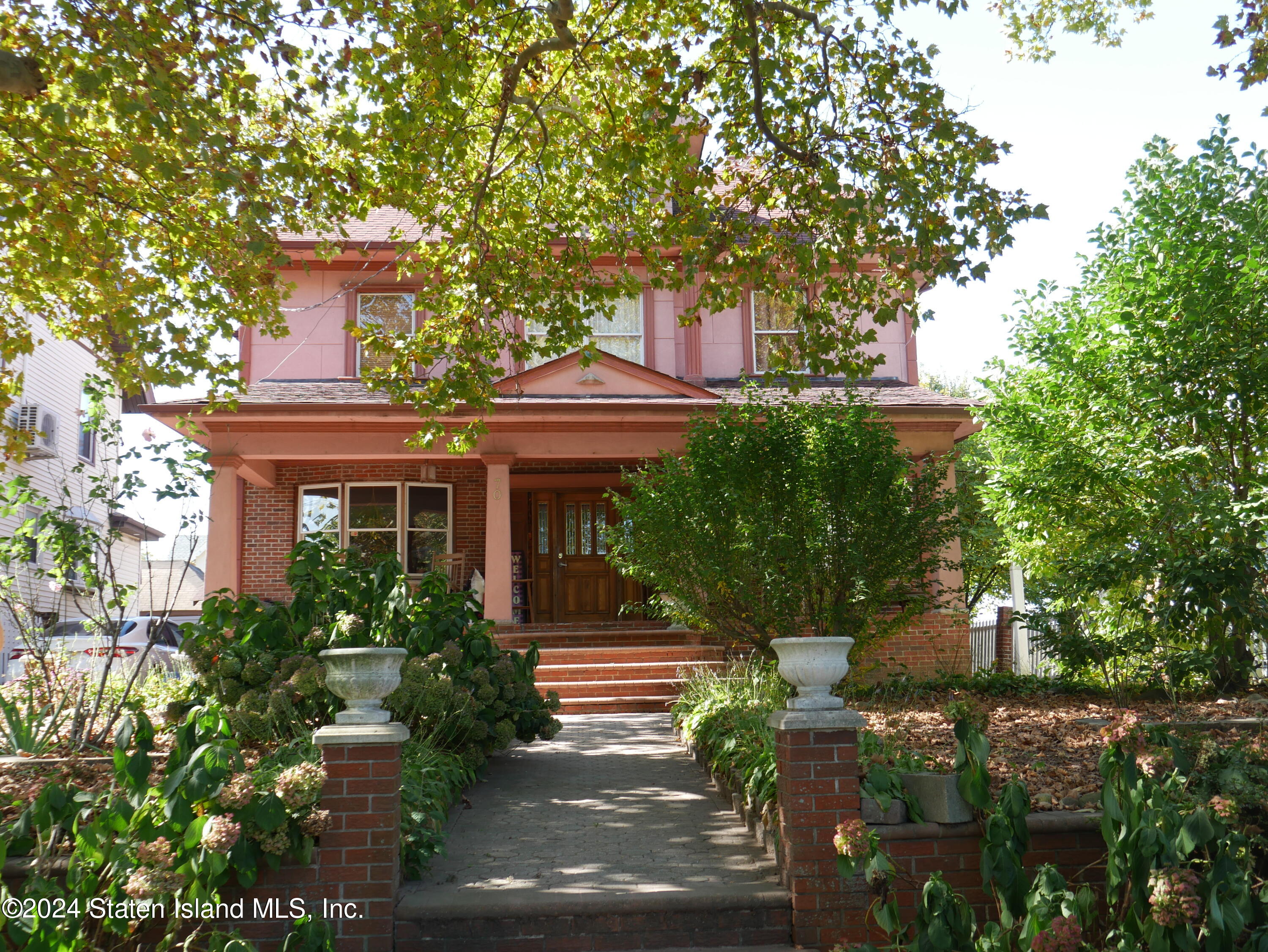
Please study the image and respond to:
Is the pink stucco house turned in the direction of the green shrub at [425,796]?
yes

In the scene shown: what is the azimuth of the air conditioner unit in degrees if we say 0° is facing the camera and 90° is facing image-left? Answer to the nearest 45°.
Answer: approximately 315°

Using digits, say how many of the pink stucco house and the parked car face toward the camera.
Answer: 1

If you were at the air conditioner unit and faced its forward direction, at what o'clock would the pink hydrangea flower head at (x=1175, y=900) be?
The pink hydrangea flower head is roughly at 1 o'clock from the air conditioner unit.

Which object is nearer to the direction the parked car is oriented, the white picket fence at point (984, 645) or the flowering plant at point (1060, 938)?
the white picket fence

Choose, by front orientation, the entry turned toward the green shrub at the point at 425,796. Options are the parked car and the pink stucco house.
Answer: the pink stucco house

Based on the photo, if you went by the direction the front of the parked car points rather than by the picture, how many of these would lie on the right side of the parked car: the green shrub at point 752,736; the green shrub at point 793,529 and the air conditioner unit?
2

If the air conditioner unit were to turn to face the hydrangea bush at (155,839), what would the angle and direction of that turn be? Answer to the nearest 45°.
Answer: approximately 45° to its right

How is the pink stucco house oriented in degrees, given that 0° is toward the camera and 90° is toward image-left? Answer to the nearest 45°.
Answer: approximately 0°

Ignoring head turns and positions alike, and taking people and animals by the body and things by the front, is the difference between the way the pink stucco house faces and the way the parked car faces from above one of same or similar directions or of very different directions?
very different directions

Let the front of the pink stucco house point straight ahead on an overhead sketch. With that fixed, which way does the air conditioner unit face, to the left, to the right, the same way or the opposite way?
to the left
